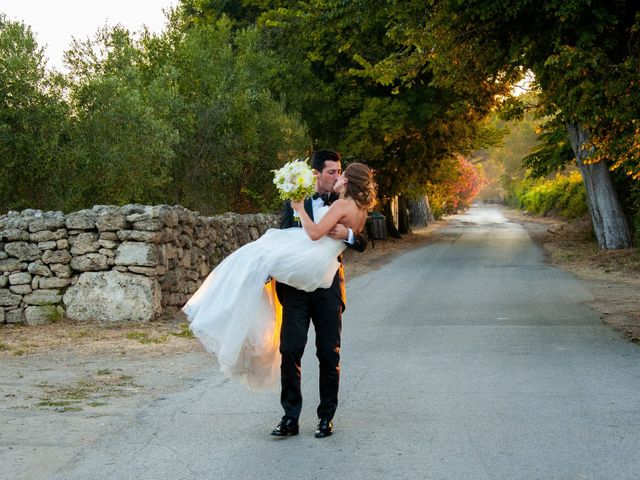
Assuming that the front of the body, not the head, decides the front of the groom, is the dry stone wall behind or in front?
behind

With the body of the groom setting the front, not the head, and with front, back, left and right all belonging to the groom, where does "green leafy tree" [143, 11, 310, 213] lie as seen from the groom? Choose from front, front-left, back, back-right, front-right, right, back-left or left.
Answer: back

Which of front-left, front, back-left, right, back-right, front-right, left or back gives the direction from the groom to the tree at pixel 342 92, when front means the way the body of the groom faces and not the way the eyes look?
back

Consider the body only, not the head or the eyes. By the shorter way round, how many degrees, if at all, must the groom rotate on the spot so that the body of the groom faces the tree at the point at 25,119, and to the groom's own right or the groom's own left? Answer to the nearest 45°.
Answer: approximately 135° to the groom's own right

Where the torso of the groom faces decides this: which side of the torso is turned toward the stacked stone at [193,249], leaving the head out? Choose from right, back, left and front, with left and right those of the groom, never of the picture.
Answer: back

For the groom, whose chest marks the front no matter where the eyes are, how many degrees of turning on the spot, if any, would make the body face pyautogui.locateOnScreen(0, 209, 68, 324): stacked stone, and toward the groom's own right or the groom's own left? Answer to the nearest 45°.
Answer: approximately 135° to the groom's own right

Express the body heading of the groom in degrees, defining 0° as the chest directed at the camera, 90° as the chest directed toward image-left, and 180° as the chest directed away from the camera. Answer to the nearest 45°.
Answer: approximately 0°
